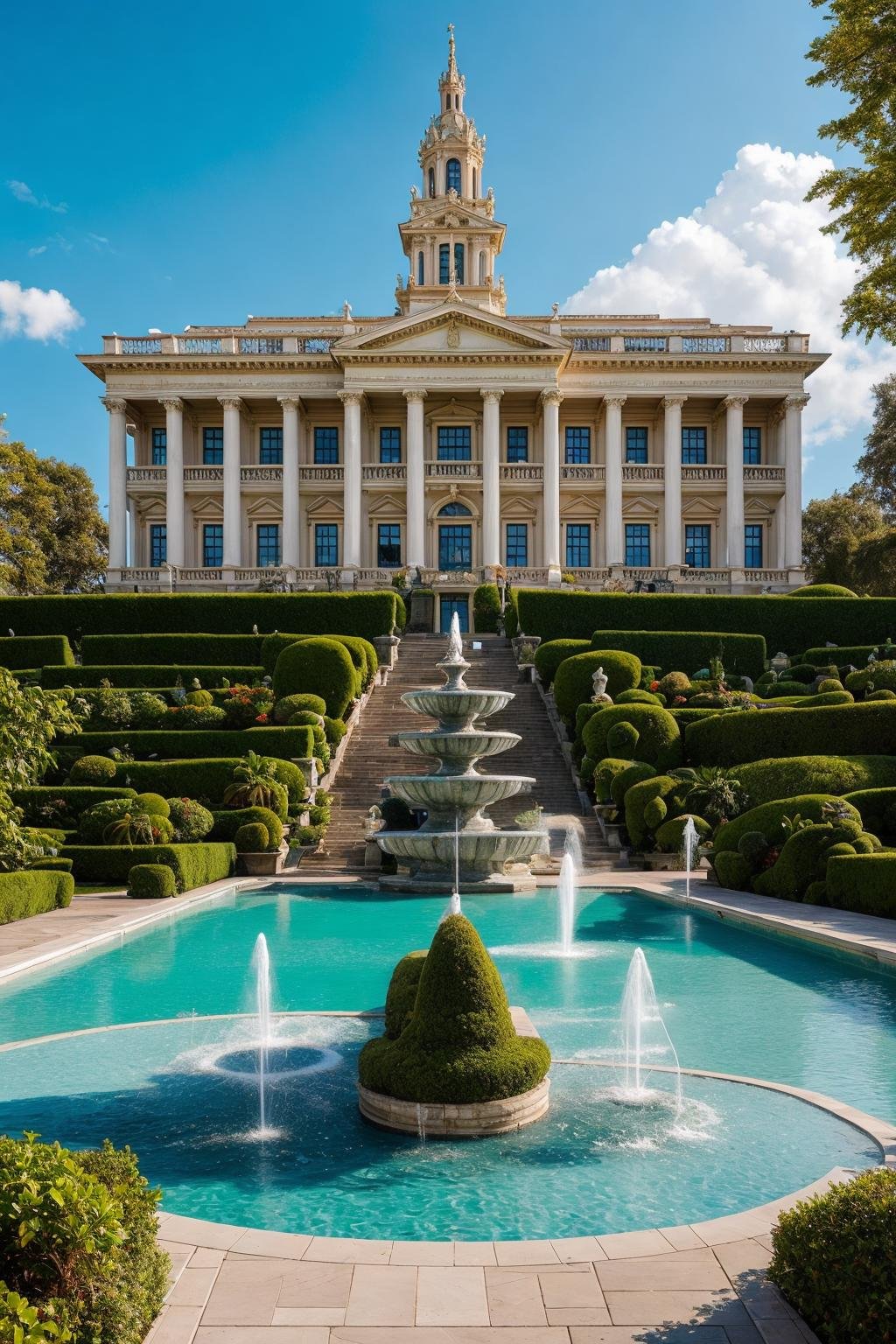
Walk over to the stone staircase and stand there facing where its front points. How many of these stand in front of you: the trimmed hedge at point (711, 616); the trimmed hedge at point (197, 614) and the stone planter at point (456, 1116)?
1

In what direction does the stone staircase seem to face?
toward the camera

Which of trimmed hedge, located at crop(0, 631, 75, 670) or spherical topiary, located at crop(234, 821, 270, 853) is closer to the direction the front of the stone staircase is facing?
the spherical topiary

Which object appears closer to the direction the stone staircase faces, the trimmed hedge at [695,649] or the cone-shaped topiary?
the cone-shaped topiary

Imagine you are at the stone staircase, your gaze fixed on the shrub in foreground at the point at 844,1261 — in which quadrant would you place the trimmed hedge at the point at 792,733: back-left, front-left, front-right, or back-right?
front-left

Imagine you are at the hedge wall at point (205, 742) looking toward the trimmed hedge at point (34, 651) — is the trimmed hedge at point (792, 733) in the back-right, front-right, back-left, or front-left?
back-right

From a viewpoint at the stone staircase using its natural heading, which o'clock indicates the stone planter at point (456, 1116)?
The stone planter is roughly at 12 o'clock from the stone staircase.

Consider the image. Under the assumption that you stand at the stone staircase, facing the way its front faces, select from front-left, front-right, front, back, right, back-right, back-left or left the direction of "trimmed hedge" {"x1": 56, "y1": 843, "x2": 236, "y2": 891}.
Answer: front-right

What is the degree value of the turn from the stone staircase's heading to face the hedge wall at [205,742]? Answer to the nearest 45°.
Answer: approximately 90° to its right

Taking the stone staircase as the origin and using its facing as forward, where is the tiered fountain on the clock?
The tiered fountain is roughly at 12 o'clock from the stone staircase.

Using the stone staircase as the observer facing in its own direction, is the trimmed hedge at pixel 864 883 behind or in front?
in front

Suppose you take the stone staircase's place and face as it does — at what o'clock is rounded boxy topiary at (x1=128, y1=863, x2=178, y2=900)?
The rounded boxy topiary is roughly at 1 o'clock from the stone staircase.

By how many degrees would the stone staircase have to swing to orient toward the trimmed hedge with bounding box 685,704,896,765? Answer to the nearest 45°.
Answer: approximately 45° to its left

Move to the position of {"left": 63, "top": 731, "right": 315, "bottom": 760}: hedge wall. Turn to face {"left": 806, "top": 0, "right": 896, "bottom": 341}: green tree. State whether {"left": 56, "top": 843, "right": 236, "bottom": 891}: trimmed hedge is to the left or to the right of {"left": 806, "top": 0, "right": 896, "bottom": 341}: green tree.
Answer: right

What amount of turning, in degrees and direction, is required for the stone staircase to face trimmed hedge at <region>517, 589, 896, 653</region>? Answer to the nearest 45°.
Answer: approximately 135° to its left

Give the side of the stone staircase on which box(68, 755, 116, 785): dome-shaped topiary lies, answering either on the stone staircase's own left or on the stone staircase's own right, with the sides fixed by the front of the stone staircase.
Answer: on the stone staircase's own right

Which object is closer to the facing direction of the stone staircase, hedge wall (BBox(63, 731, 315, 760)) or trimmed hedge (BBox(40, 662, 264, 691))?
the hedge wall

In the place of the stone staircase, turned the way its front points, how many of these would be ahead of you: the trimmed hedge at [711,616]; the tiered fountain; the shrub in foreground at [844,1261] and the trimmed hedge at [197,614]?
2

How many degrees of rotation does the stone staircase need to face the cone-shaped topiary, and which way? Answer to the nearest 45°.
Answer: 0° — it already faces it
